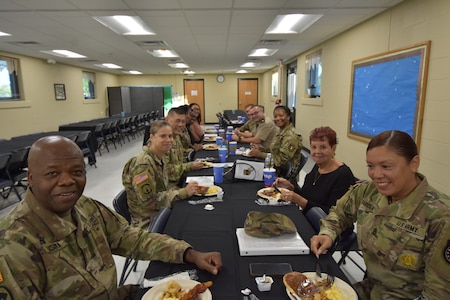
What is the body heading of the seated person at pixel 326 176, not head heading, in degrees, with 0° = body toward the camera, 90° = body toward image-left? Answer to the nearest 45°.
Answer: approximately 45°

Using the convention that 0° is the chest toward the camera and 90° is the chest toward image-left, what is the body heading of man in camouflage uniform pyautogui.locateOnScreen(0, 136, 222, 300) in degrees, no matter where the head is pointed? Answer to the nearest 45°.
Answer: approximately 315°

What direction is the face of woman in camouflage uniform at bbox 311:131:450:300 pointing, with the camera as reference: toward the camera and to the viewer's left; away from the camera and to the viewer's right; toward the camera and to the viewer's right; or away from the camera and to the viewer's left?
toward the camera and to the viewer's left

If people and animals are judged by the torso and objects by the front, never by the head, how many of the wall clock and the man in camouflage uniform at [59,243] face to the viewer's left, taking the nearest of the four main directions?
0

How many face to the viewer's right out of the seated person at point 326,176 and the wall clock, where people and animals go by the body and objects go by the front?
0

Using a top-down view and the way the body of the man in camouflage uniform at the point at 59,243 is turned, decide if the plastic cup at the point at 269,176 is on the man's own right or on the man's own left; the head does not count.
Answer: on the man's own left

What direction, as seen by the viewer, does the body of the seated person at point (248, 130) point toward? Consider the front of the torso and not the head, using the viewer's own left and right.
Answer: facing the viewer and to the left of the viewer

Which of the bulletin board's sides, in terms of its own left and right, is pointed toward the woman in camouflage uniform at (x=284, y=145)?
front

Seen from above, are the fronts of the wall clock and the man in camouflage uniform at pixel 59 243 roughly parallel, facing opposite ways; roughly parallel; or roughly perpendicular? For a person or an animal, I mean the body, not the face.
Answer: roughly perpendicular

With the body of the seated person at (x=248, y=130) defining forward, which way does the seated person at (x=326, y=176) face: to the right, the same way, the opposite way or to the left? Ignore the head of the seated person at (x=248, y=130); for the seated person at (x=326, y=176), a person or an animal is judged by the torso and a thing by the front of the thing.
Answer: the same way

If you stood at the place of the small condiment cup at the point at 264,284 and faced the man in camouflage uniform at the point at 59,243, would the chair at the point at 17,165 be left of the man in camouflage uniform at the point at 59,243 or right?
right

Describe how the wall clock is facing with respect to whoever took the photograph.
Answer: facing the viewer

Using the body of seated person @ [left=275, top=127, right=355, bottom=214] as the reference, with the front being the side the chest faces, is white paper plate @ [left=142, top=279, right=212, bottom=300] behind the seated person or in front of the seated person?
in front

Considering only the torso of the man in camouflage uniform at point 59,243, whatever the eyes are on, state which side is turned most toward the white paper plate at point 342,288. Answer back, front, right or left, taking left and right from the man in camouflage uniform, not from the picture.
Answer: front

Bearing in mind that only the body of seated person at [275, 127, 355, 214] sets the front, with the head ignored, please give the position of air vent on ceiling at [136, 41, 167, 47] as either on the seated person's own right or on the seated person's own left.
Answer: on the seated person's own right

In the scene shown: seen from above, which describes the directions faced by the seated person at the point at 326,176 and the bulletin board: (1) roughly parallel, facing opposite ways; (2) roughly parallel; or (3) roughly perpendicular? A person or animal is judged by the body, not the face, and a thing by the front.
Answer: roughly parallel

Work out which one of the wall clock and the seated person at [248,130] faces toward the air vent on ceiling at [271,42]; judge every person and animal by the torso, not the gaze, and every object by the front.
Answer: the wall clock
